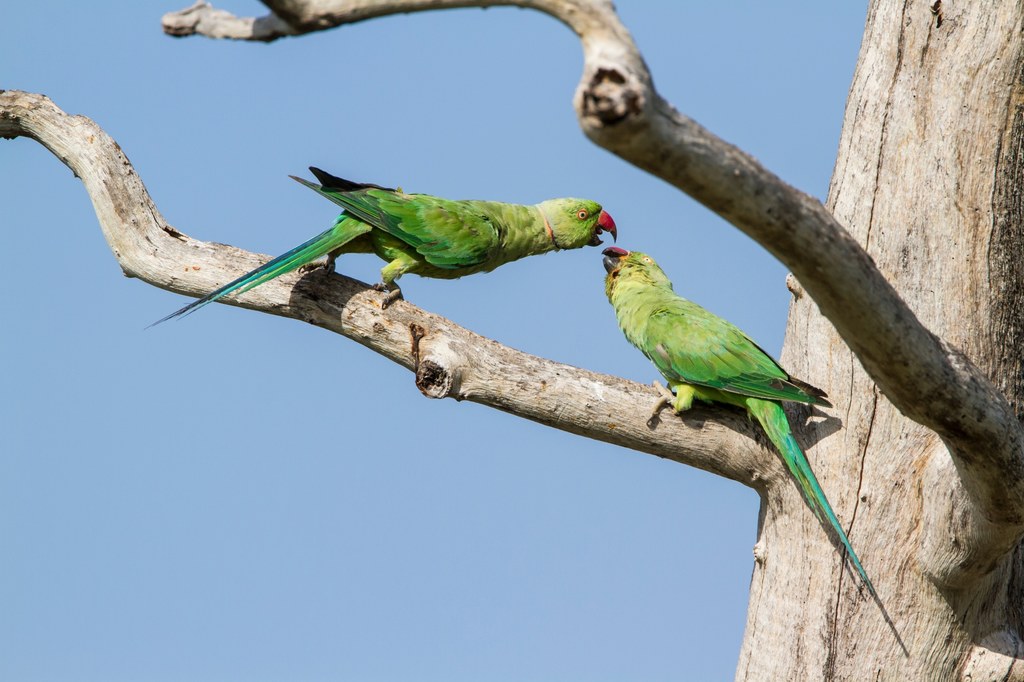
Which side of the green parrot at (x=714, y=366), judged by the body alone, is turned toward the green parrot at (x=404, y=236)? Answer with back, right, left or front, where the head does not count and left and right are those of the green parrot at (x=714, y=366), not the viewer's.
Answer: front

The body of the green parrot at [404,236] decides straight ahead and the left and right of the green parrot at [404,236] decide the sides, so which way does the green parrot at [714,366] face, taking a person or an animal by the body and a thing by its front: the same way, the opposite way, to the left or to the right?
the opposite way

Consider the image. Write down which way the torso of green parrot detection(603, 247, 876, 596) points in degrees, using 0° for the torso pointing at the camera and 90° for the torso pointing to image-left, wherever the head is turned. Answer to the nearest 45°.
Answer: approximately 90°

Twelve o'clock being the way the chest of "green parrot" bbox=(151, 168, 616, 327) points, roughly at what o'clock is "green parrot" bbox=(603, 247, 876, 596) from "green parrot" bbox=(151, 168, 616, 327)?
"green parrot" bbox=(603, 247, 876, 596) is roughly at 1 o'clock from "green parrot" bbox=(151, 168, 616, 327).

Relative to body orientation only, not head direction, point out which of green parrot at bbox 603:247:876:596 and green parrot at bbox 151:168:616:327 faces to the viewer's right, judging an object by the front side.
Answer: green parrot at bbox 151:168:616:327

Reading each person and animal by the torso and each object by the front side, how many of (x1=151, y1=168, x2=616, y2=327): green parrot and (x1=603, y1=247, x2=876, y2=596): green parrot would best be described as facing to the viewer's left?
1

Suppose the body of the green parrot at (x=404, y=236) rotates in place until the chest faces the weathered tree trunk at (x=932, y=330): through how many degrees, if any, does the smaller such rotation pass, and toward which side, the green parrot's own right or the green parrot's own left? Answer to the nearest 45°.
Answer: approximately 45° to the green parrot's own right

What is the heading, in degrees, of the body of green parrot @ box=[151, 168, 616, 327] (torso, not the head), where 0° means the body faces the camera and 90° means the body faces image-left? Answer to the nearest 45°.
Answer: approximately 270°
